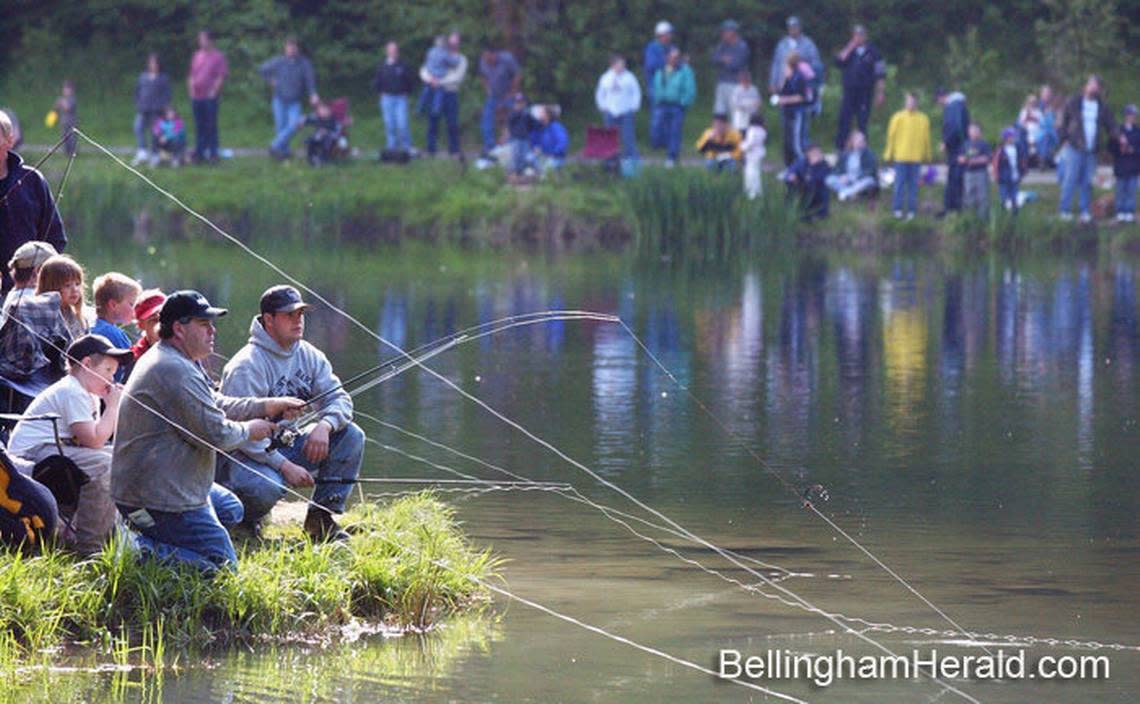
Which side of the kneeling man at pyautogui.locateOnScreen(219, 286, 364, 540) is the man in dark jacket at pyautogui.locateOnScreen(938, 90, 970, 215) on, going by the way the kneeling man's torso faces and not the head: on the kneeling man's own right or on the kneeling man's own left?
on the kneeling man's own left

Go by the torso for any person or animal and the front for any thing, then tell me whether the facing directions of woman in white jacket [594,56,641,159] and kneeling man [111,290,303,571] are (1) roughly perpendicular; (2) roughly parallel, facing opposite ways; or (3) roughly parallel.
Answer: roughly perpendicular

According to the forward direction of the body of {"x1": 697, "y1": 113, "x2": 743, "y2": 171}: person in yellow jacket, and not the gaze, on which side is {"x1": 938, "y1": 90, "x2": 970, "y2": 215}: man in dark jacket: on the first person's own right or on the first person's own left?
on the first person's own left

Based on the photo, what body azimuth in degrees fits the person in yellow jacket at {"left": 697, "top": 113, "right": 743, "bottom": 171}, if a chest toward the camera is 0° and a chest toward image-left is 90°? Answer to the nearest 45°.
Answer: approximately 0°

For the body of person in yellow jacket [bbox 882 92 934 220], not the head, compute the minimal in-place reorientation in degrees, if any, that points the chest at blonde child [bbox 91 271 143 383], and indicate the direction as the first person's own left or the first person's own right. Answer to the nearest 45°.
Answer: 0° — they already face them

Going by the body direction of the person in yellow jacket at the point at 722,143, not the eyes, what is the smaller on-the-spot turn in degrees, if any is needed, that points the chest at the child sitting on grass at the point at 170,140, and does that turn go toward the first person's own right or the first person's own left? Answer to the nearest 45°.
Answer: approximately 90° to the first person's own right

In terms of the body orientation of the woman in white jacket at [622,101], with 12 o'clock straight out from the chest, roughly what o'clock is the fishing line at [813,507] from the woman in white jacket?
The fishing line is roughly at 12 o'clock from the woman in white jacket.
